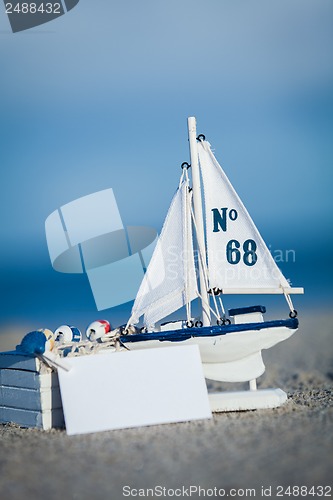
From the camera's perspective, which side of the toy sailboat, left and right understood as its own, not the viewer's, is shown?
left

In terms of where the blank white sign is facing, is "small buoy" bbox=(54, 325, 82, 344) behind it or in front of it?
behind

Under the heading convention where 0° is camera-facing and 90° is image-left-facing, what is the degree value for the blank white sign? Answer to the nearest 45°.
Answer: approximately 0°

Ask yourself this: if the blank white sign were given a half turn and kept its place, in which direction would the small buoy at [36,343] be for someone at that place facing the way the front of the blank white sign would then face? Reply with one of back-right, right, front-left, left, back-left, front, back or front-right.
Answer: left

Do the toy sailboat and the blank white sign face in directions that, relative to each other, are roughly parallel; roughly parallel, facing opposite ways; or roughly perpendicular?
roughly perpendicular

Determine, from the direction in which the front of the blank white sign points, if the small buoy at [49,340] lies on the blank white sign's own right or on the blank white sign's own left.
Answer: on the blank white sign's own right

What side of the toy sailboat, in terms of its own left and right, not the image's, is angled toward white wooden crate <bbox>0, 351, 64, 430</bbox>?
front

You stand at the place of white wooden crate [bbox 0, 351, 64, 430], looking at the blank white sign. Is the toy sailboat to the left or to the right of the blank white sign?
left

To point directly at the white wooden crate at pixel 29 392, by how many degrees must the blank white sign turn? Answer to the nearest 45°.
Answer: approximately 90° to its right

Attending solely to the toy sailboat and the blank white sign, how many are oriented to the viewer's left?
1

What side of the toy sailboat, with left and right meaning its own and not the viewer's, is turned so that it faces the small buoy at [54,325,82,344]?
front

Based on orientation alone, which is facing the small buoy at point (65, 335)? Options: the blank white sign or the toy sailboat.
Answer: the toy sailboat
